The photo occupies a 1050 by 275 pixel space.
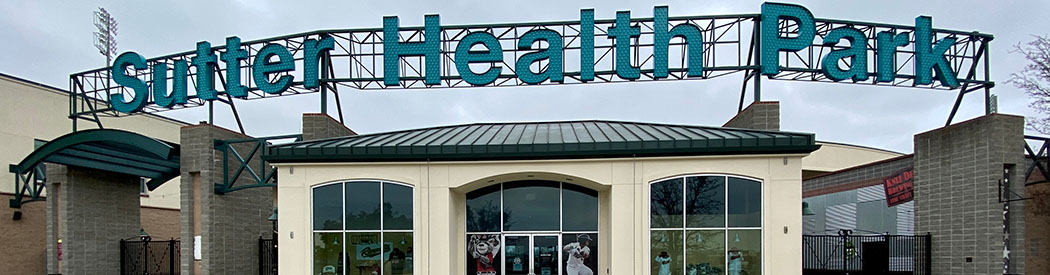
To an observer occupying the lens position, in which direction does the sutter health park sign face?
facing the viewer

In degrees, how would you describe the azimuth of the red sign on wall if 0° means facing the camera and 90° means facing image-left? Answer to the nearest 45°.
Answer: approximately 45°

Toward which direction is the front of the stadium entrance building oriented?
toward the camera

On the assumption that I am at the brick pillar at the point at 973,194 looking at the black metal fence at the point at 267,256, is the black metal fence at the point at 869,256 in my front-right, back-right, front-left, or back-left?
front-right

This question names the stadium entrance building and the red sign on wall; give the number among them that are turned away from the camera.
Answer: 0

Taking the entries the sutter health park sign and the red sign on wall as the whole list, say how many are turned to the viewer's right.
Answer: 0
